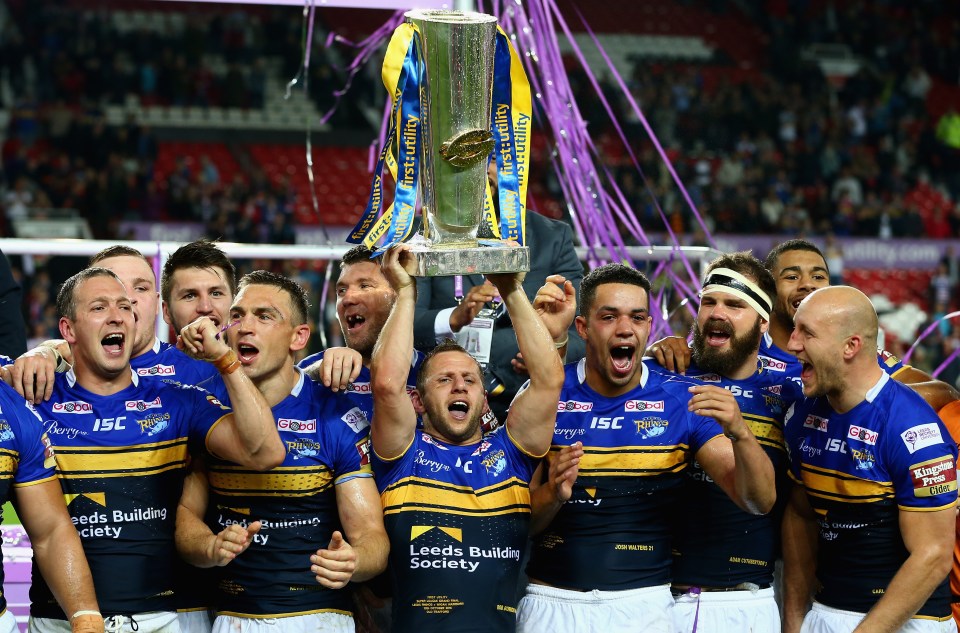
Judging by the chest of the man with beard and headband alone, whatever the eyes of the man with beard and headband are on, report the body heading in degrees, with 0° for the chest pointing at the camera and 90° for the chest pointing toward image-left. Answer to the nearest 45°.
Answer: approximately 45°

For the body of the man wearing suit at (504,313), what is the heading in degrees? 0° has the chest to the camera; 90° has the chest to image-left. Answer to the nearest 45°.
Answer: approximately 0°

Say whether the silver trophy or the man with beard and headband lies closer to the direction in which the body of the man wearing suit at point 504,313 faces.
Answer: the silver trophy

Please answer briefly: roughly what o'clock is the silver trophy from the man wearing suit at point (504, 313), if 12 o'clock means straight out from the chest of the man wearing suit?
The silver trophy is roughly at 12 o'clock from the man wearing suit.

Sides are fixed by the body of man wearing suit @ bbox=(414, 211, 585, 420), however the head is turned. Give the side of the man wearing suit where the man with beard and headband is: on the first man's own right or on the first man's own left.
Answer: on the first man's own left
